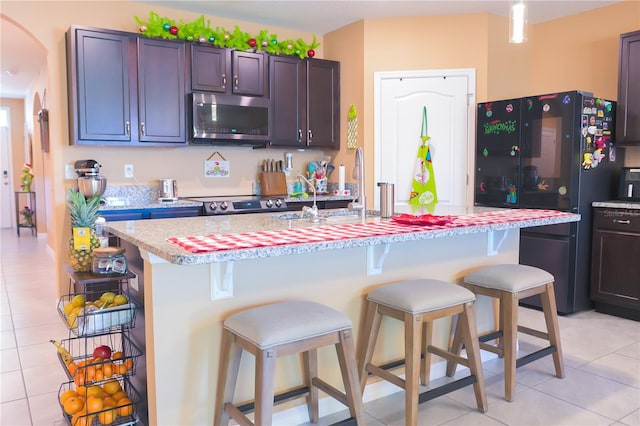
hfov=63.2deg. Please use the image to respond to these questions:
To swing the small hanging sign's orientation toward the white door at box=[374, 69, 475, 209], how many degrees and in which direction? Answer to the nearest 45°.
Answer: approximately 90° to its left

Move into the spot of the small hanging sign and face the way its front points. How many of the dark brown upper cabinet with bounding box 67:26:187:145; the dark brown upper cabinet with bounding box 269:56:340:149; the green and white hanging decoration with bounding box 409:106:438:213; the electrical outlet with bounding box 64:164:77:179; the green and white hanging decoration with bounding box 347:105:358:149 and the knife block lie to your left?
4

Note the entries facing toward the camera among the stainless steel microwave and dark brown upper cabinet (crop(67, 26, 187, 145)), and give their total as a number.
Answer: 2

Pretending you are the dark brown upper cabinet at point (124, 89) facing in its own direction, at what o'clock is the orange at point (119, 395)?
The orange is roughly at 12 o'clock from the dark brown upper cabinet.

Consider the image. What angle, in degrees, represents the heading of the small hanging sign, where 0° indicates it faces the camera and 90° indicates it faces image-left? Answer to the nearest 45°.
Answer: approximately 0°

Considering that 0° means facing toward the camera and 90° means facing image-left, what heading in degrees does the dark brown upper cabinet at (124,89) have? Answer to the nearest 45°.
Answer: approximately 0°

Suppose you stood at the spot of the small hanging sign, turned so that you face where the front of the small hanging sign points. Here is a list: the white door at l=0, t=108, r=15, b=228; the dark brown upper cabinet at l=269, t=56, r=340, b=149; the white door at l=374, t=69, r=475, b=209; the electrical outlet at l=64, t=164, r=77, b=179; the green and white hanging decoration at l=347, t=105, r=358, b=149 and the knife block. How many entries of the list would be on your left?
4

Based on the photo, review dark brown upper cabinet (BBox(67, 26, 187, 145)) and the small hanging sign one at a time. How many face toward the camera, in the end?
2

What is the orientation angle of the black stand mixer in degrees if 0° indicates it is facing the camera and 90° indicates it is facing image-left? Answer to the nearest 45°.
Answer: approximately 315°
